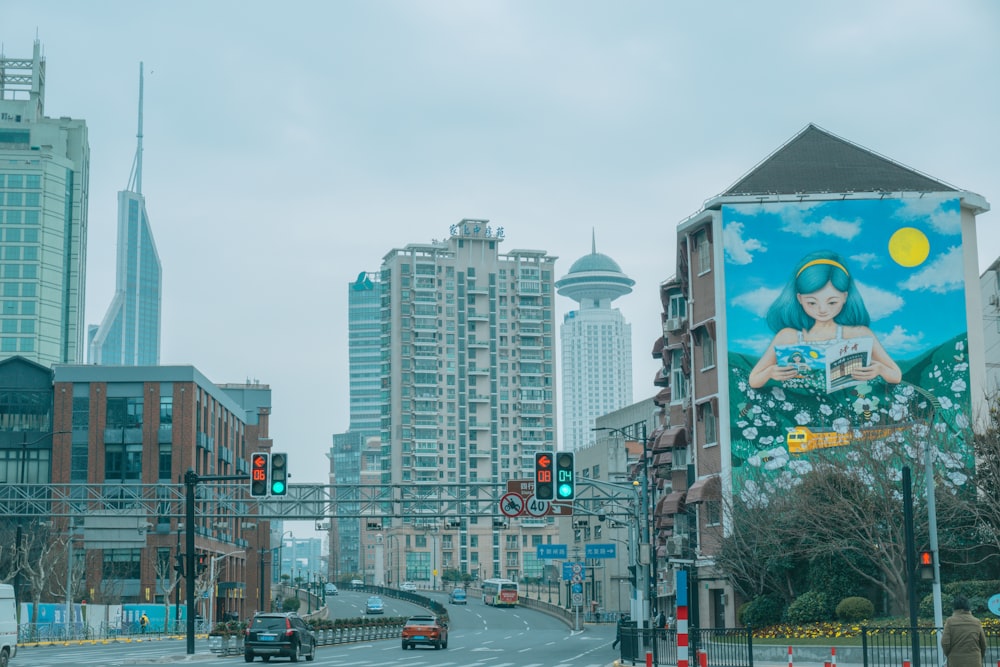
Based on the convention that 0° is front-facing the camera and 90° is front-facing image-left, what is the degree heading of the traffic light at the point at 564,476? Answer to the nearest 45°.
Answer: approximately 0°

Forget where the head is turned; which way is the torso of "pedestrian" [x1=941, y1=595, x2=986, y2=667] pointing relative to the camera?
away from the camera

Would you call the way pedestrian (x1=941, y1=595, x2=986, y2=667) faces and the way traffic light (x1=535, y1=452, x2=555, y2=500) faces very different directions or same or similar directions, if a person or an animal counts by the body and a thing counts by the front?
very different directions

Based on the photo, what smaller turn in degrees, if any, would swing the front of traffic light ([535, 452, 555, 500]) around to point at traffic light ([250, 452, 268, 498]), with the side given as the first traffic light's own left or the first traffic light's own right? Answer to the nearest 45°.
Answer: approximately 90° to the first traffic light's own right

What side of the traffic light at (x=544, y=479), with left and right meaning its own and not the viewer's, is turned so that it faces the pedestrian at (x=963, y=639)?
front

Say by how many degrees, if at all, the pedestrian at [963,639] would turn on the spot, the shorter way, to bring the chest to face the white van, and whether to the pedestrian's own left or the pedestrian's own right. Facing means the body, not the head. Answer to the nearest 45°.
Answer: approximately 45° to the pedestrian's own left

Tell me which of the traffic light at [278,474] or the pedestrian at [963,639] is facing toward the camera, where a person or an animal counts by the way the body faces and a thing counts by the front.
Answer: the traffic light

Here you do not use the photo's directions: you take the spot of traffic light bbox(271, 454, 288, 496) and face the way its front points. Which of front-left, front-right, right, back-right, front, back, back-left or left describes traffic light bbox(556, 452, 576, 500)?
left

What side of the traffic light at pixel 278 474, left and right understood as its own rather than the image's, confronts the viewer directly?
front

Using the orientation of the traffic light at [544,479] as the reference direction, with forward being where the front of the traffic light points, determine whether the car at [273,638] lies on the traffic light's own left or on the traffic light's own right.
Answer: on the traffic light's own right

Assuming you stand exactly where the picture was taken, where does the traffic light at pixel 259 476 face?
facing the viewer

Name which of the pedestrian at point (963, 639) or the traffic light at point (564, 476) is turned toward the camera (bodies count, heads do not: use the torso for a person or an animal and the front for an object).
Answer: the traffic light
